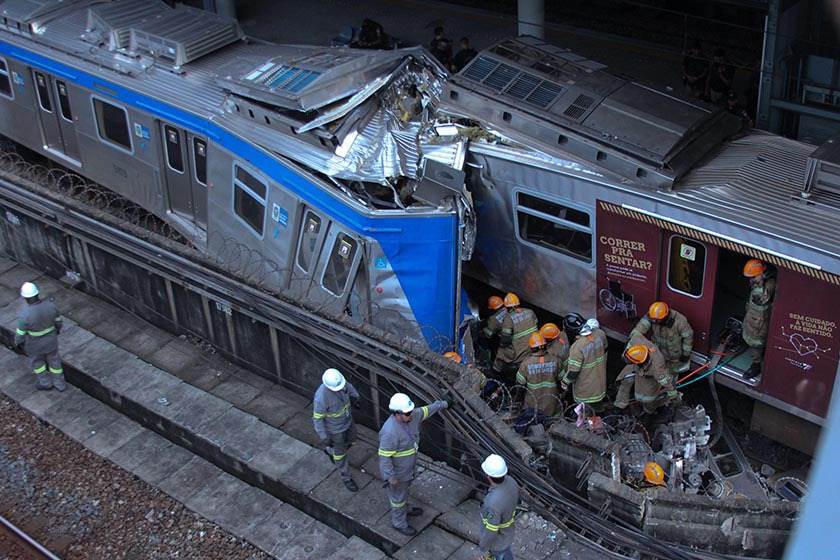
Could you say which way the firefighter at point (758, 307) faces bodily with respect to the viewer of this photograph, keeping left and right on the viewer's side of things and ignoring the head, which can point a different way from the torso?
facing to the left of the viewer

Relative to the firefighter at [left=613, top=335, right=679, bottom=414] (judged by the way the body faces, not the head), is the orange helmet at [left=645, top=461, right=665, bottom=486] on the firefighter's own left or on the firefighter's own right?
on the firefighter's own left

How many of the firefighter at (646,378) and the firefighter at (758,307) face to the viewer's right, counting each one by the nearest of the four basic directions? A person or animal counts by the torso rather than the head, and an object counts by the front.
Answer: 0

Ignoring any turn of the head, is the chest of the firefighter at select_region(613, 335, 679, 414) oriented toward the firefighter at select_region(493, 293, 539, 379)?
no

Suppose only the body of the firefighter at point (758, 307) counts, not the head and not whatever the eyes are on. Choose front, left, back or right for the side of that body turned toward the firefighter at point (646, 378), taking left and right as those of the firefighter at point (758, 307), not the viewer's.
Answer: front

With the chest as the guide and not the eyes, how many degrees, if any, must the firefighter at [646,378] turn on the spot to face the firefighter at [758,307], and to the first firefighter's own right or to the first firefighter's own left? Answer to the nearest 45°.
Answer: approximately 135° to the first firefighter's own left

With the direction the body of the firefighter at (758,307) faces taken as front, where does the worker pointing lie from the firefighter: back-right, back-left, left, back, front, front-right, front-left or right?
front-left

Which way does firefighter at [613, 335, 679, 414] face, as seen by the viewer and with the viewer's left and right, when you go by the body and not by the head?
facing the viewer and to the left of the viewer

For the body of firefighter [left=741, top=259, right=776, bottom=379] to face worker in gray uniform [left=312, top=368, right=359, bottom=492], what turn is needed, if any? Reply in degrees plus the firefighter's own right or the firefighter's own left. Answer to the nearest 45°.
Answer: approximately 45° to the firefighter's own left

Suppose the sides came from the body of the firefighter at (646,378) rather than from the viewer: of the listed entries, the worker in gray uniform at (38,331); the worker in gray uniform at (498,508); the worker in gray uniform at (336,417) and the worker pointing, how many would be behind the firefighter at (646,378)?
0

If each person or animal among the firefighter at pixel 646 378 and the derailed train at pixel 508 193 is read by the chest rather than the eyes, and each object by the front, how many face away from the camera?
0

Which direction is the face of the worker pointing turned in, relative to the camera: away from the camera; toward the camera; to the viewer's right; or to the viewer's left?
to the viewer's right
